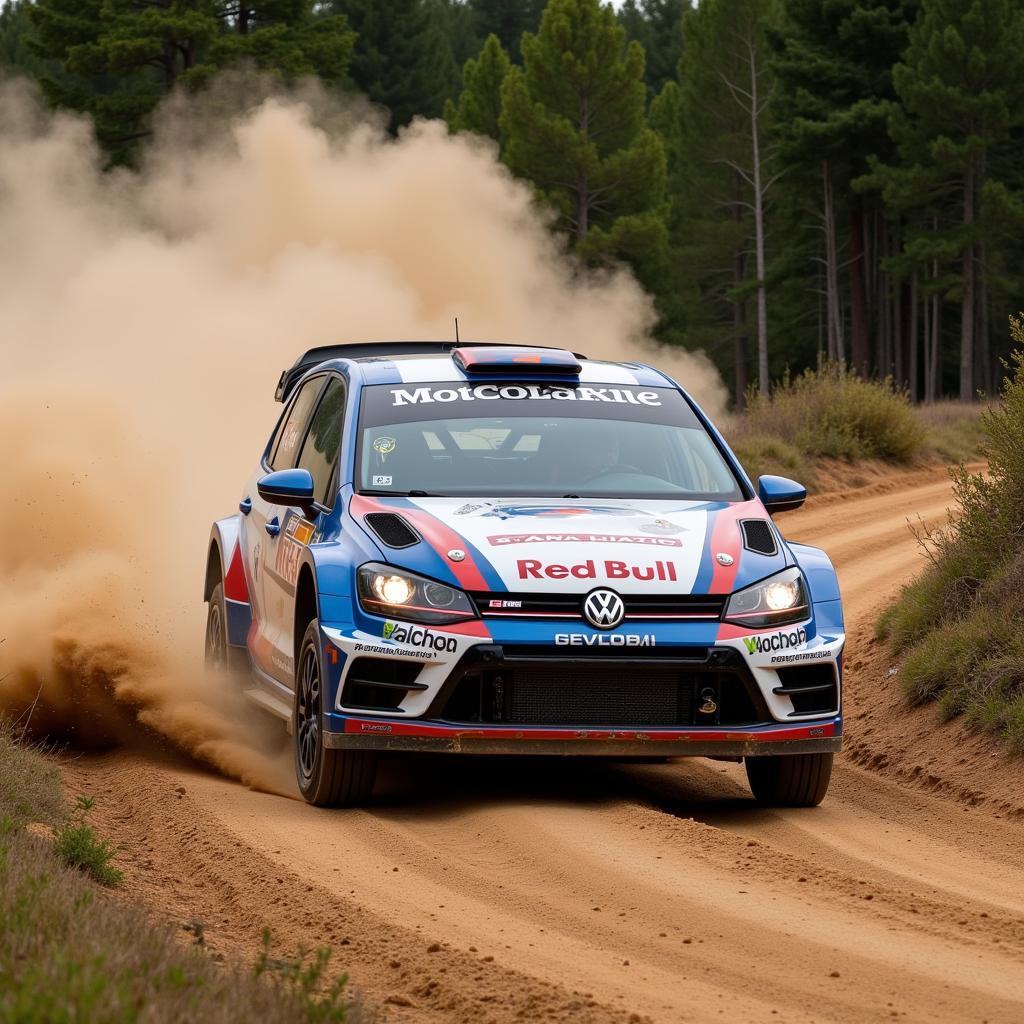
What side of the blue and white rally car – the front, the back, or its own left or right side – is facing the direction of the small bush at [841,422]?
back

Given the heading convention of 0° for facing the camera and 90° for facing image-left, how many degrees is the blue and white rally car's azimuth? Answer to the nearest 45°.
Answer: approximately 0°

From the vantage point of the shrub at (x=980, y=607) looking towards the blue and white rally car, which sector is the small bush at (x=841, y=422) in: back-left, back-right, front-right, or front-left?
back-right

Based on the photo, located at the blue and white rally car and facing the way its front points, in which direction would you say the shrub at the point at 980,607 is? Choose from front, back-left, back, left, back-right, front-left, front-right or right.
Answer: back-left

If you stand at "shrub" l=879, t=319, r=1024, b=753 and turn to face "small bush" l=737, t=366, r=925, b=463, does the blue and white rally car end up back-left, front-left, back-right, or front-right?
back-left
